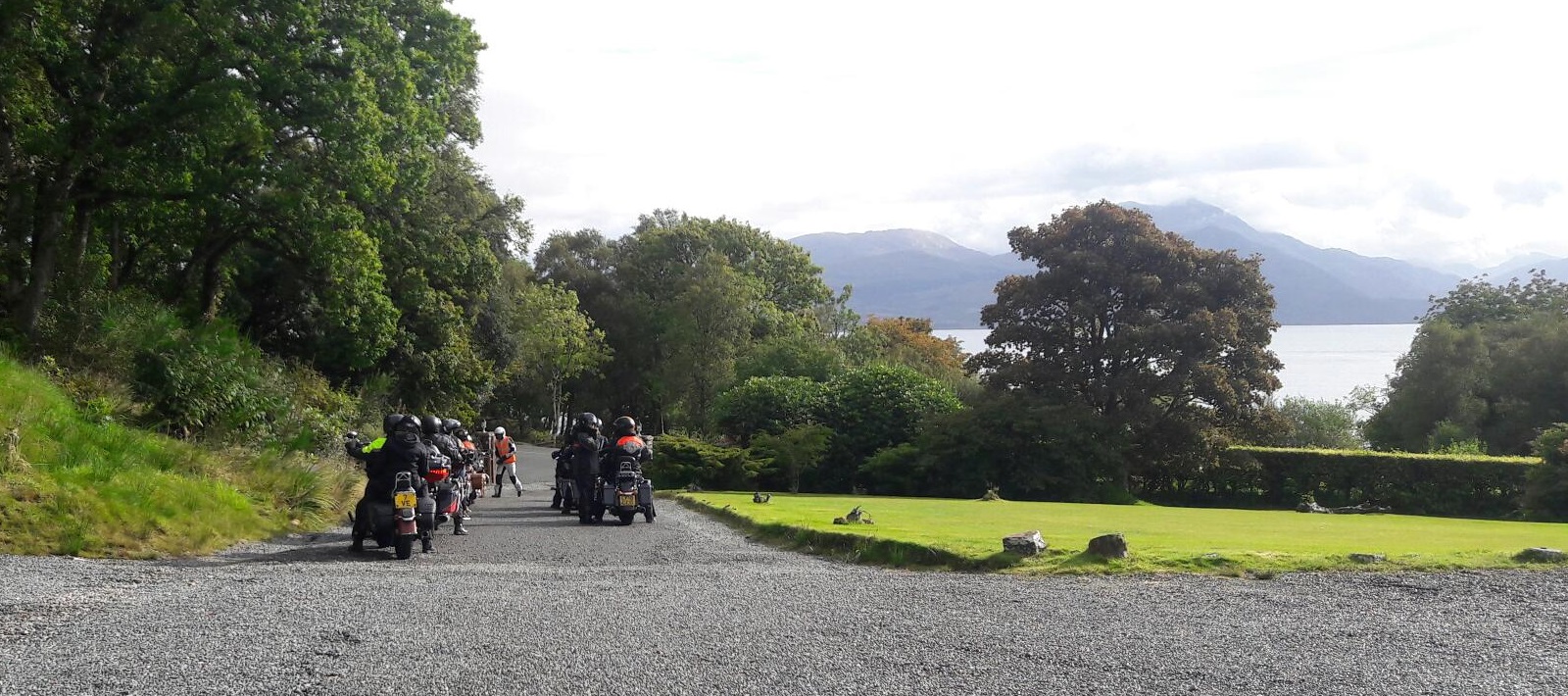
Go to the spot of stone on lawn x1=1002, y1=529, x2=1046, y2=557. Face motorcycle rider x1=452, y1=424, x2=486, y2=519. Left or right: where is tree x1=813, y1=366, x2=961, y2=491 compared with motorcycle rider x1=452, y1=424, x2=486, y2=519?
right

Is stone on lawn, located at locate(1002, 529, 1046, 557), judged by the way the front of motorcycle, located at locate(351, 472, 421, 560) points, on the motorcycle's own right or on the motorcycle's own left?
on the motorcycle's own right

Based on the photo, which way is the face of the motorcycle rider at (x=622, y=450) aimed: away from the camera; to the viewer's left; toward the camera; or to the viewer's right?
away from the camera

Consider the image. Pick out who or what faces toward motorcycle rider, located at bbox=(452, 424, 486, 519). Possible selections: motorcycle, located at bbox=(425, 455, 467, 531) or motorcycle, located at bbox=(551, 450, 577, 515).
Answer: motorcycle, located at bbox=(425, 455, 467, 531)

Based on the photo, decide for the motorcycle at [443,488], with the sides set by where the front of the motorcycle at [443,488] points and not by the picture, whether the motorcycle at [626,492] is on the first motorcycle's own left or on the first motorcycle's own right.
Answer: on the first motorcycle's own right

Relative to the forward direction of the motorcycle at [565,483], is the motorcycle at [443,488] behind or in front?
behind

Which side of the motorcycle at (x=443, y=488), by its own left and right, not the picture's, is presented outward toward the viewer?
back

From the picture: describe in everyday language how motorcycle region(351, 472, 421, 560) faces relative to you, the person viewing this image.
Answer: facing away from the viewer

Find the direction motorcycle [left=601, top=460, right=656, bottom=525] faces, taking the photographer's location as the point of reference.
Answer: facing away from the viewer

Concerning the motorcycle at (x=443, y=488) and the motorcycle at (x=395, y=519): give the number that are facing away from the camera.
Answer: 2

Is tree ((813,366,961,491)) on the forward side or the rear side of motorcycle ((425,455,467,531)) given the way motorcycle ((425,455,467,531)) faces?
on the forward side
